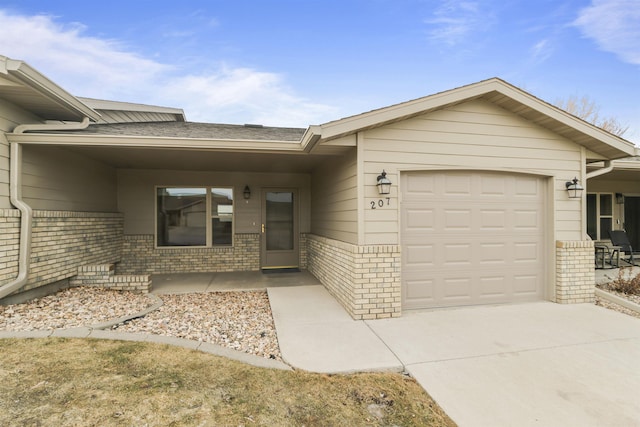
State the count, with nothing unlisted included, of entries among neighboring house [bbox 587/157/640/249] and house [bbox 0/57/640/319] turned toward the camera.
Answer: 2

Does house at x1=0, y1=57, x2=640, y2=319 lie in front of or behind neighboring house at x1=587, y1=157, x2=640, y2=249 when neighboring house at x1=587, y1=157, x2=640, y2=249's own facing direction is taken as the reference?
in front

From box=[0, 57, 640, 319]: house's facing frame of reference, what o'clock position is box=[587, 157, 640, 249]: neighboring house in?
The neighboring house is roughly at 8 o'clock from the house.

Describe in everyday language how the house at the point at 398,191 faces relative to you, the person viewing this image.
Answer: facing the viewer
